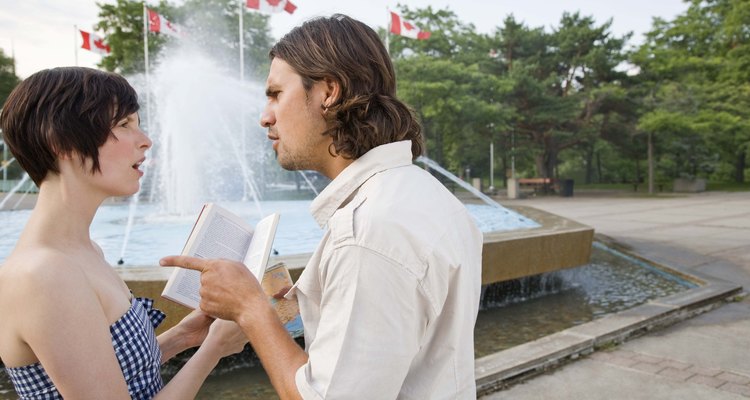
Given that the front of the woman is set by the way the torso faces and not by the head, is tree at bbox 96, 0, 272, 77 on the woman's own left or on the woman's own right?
on the woman's own left

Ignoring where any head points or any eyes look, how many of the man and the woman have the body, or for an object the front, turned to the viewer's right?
1

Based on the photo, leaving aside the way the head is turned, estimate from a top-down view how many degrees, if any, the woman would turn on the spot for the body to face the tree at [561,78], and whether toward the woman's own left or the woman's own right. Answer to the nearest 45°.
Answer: approximately 45° to the woman's own left

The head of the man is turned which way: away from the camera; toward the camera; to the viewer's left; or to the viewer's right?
to the viewer's left

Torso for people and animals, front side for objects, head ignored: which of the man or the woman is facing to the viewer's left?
the man

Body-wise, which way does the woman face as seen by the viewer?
to the viewer's right

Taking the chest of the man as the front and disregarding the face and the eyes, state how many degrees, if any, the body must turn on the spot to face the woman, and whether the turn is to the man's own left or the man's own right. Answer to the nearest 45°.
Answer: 0° — they already face them

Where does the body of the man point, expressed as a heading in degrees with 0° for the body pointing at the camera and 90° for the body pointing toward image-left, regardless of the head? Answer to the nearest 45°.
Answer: approximately 90°

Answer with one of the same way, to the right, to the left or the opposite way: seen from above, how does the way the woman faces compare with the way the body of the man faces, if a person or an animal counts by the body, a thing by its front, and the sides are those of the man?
the opposite way

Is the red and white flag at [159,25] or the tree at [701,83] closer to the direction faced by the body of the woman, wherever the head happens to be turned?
the tree
